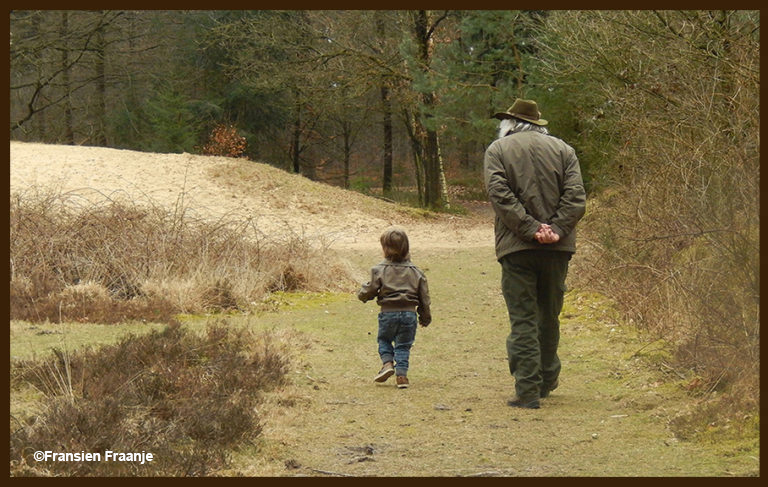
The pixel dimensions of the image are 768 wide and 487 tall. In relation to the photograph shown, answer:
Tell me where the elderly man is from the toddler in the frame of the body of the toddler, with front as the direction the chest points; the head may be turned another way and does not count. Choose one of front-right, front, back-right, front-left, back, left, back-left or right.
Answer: back-right

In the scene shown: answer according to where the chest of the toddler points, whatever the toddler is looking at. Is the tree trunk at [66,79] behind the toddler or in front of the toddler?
in front

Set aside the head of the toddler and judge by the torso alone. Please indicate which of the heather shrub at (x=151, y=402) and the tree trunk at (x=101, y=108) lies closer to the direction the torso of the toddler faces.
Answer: the tree trunk

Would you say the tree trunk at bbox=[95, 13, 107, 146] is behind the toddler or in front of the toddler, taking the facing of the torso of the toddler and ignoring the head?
in front

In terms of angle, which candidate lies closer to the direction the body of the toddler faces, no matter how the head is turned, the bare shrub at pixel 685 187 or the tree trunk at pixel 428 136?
the tree trunk

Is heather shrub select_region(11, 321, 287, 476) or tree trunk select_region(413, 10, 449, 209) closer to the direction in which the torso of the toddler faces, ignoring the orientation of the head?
the tree trunk

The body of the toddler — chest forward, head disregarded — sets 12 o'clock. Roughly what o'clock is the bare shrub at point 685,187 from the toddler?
The bare shrub is roughly at 2 o'clock from the toddler.

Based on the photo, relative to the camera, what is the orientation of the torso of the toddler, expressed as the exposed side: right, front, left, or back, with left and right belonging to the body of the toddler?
back

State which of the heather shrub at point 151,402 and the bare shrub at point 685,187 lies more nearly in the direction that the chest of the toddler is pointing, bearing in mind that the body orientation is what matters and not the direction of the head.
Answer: the bare shrub

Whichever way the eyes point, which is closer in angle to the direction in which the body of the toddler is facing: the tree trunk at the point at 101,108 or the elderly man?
the tree trunk

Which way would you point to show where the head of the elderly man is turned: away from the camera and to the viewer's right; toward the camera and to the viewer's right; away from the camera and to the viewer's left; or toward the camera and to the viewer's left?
away from the camera and to the viewer's left

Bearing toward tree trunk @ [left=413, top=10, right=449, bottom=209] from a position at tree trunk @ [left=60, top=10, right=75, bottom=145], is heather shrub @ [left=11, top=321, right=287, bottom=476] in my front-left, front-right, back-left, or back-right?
front-right

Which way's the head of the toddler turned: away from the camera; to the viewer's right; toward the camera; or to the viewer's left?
away from the camera

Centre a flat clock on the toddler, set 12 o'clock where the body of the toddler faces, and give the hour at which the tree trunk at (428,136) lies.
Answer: The tree trunk is roughly at 12 o'clock from the toddler.

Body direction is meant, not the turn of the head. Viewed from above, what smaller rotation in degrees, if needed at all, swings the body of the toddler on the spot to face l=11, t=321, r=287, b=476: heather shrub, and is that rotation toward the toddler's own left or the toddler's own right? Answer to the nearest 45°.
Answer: approximately 135° to the toddler's own left

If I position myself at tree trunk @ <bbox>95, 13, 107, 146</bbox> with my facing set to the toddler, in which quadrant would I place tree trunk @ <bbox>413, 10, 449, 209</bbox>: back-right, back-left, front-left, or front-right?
front-left
